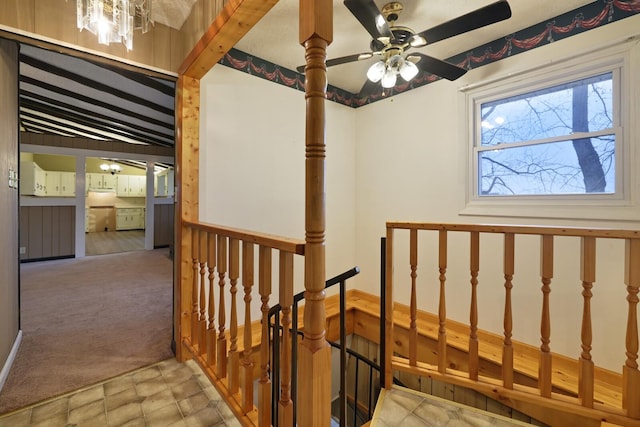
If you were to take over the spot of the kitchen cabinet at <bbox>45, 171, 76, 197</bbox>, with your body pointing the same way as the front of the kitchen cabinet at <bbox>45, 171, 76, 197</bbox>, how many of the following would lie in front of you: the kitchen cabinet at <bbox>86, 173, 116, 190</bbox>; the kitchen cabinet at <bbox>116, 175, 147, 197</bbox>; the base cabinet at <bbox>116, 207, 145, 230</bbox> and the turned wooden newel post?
1

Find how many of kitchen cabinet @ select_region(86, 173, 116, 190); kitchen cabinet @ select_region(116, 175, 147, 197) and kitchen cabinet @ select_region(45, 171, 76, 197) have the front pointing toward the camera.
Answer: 3

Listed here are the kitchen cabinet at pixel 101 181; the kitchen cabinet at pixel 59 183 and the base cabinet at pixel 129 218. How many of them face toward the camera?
3

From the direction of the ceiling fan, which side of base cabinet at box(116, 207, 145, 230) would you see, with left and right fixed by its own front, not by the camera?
front

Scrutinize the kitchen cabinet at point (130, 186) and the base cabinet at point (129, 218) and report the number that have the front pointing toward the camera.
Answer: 2

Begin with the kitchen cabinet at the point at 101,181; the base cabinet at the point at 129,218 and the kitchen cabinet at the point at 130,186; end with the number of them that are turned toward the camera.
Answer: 3

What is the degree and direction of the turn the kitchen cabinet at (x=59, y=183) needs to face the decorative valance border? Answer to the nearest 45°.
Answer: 0° — it already faces it

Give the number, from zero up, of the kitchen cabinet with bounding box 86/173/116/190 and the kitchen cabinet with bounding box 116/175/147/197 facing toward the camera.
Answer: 2

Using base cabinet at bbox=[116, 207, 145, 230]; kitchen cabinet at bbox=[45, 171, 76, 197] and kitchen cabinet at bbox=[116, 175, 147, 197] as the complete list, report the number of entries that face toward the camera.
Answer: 3

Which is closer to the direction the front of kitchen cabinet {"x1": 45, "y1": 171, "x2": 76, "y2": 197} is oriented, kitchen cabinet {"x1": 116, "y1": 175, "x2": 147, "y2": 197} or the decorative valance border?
the decorative valance border
